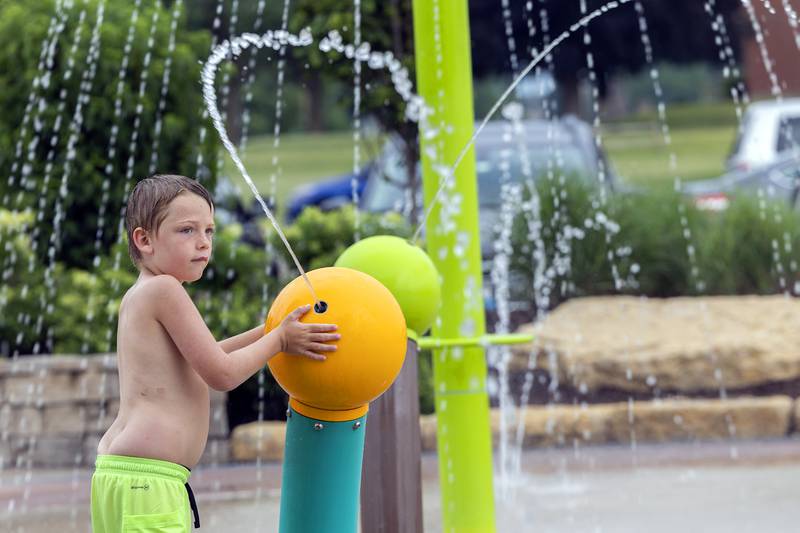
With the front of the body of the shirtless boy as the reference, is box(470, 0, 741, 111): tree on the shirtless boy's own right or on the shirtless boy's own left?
on the shirtless boy's own left

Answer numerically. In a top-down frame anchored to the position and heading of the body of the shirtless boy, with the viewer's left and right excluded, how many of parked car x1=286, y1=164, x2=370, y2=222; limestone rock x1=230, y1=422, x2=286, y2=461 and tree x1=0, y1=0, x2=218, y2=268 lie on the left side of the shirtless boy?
3

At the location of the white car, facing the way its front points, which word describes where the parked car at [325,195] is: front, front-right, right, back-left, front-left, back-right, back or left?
back

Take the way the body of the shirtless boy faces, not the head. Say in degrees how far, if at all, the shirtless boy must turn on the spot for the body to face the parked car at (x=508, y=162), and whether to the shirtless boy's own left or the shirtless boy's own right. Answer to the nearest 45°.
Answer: approximately 90° to the shirtless boy's own left

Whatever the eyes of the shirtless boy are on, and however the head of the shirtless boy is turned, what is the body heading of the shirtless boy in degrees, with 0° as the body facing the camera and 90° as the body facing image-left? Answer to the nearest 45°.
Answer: approximately 270°

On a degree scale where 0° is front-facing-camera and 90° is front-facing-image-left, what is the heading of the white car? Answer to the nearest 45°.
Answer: approximately 270°

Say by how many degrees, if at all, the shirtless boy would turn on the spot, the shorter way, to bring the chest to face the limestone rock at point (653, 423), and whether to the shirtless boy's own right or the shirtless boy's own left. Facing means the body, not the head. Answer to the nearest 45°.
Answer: approximately 45° to the shirtless boy's own left

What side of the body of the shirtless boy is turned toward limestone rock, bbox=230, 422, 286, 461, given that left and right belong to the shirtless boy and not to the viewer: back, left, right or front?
left

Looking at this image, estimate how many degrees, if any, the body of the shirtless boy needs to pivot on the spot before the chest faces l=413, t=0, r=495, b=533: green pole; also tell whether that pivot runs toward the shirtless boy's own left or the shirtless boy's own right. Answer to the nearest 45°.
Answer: approximately 45° to the shirtless boy's own left

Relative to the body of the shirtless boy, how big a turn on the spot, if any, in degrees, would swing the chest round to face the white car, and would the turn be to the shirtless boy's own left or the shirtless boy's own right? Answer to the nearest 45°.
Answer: approximately 45° to the shirtless boy's own left
